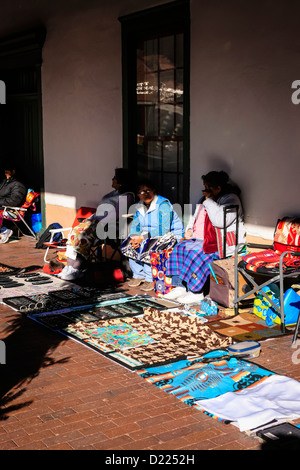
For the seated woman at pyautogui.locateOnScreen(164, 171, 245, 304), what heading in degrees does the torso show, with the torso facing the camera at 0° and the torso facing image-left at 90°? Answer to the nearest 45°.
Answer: approximately 45°

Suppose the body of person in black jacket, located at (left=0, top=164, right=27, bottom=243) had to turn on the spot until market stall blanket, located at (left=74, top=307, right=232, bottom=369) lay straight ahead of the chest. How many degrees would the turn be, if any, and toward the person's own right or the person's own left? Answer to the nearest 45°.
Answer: approximately 45° to the person's own left

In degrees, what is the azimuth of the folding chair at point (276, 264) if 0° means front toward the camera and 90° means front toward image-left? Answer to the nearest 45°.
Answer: approximately 45°

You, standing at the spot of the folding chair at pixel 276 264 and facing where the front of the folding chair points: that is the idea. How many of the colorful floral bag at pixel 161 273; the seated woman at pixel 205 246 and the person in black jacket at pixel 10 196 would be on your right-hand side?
3

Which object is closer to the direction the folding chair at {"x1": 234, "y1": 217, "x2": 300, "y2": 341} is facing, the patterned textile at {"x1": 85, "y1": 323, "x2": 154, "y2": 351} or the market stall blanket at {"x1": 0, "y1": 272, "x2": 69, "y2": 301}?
the patterned textile

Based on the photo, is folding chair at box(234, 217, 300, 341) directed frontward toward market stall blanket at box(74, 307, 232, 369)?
yes

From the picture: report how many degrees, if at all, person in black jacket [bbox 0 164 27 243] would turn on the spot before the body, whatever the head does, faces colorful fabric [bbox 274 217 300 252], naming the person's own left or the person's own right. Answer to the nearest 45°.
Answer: approximately 90° to the person's own left

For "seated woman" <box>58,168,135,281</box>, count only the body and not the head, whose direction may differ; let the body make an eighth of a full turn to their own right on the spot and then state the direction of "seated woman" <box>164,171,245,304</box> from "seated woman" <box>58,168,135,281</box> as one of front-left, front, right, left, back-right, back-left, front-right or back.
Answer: back

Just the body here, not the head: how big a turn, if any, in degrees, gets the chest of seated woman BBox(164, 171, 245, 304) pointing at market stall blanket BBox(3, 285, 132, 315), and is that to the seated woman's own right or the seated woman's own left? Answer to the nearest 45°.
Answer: approximately 45° to the seated woman's own right

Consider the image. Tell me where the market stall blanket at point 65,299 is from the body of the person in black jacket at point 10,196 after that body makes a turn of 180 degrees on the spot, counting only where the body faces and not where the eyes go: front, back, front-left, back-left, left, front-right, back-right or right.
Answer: back-right

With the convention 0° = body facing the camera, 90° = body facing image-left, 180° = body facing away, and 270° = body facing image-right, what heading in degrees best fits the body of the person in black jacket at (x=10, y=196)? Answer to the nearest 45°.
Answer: approximately 45°

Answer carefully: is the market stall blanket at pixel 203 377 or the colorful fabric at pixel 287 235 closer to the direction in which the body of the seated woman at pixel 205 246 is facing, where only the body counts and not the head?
the market stall blanket
